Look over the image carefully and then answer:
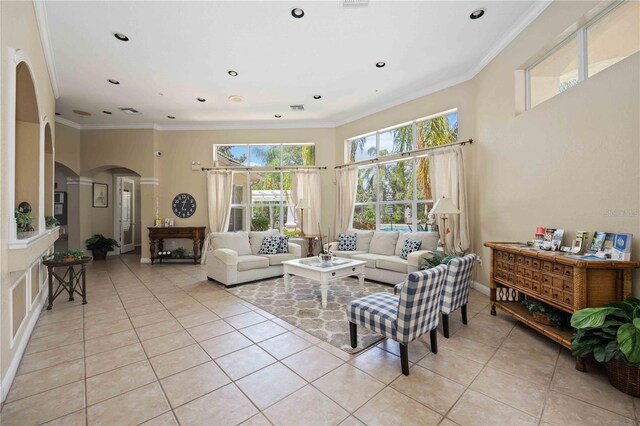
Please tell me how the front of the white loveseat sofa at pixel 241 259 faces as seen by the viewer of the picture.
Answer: facing the viewer and to the right of the viewer

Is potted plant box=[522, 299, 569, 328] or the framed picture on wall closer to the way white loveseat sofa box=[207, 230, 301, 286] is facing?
the potted plant

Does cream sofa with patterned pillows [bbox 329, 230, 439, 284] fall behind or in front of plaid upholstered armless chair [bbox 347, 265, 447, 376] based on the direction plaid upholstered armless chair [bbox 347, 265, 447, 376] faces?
in front

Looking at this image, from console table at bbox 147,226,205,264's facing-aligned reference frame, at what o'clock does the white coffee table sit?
The white coffee table is roughly at 11 o'clock from the console table.

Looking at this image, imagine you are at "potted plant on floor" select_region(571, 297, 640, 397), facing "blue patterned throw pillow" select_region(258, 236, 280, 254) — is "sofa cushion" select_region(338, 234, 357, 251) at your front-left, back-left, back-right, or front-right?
front-right

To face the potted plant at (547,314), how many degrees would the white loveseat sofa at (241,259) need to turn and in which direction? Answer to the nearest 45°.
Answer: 0° — it already faces it

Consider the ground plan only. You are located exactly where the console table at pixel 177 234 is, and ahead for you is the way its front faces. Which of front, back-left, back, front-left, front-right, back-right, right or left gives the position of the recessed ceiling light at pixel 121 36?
front

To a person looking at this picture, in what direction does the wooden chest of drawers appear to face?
facing the viewer and to the left of the viewer

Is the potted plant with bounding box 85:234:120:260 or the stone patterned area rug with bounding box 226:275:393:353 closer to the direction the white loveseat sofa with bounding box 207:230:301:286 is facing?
the stone patterned area rug

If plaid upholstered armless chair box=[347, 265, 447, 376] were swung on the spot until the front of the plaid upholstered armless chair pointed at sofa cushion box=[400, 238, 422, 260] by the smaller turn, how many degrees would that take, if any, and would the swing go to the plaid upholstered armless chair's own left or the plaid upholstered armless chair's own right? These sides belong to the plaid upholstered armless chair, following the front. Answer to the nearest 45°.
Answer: approximately 45° to the plaid upholstered armless chair's own right

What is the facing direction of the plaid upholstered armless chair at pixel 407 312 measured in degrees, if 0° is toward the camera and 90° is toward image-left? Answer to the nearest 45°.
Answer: approximately 135°

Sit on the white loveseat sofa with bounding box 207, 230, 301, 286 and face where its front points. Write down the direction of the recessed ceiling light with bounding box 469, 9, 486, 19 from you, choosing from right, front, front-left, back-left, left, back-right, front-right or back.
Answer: front

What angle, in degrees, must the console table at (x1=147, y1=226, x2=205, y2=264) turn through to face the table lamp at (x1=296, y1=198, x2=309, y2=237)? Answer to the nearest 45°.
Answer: approximately 45° to its left

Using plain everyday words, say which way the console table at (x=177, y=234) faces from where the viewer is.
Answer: facing the viewer

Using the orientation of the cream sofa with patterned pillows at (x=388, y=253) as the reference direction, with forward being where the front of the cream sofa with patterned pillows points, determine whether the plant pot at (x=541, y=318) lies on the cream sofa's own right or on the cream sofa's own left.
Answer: on the cream sofa's own left

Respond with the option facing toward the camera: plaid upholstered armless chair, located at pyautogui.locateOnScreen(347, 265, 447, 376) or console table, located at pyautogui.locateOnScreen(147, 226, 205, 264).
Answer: the console table

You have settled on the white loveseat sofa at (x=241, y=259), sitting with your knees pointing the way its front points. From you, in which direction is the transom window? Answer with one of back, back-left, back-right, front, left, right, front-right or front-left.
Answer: front

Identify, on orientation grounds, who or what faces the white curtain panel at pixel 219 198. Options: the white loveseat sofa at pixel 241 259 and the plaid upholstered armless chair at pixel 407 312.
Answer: the plaid upholstered armless chair
